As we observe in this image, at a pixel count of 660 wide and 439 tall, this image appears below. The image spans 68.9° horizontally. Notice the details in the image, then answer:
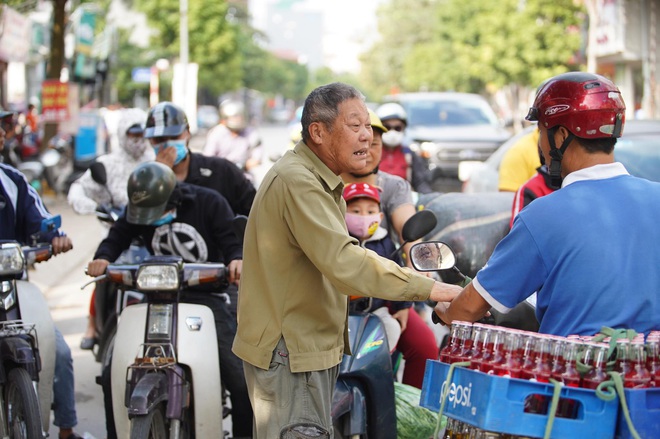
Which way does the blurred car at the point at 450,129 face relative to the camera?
toward the camera

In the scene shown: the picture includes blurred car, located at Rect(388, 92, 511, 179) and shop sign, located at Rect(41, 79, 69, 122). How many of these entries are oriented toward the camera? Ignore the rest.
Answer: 2

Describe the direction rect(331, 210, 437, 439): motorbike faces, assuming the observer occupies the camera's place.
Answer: facing the viewer and to the left of the viewer

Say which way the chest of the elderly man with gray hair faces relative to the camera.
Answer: to the viewer's right

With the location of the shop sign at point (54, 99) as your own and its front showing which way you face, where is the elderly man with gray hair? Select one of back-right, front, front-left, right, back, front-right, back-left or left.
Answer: front

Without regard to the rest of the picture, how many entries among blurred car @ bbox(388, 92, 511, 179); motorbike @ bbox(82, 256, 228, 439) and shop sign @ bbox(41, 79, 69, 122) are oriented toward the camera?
3

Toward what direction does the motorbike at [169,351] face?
toward the camera

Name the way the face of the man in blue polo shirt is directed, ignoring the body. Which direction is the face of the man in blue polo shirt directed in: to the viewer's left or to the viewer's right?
to the viewer's left

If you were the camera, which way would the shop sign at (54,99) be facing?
facing the viewer

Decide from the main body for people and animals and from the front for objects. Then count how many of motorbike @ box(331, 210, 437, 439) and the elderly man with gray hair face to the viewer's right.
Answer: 1
